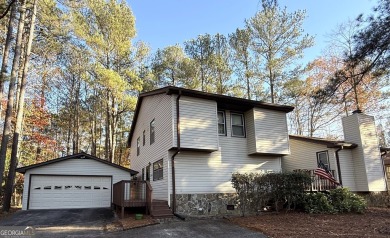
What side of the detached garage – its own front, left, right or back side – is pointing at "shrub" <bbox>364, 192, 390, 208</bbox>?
left

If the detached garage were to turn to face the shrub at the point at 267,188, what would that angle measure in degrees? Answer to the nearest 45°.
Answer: approximately 45° to its left

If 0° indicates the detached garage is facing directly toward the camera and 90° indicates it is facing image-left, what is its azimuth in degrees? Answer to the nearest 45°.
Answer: approximately 0°

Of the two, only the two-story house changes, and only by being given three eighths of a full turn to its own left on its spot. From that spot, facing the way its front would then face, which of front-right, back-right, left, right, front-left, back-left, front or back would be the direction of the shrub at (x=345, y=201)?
right

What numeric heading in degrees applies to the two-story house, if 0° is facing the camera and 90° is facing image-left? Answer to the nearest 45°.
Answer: approximately 315°
